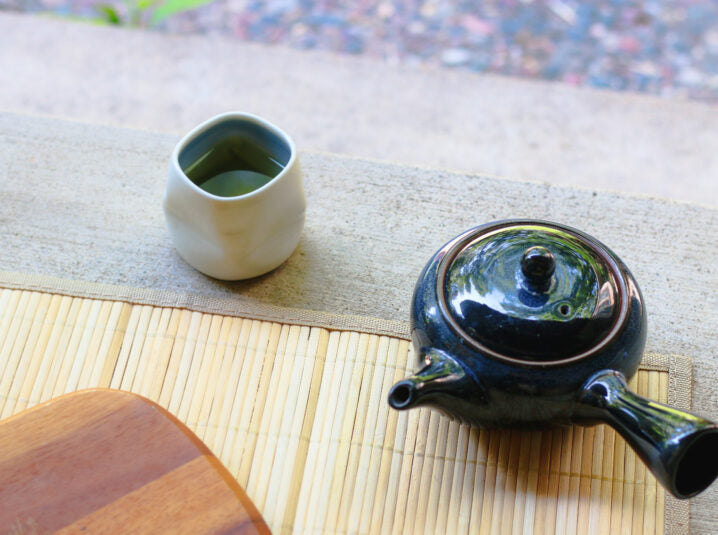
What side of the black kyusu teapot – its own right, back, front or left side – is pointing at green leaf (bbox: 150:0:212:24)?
right

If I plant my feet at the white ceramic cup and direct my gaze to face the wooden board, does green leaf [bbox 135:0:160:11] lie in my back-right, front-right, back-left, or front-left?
back-right

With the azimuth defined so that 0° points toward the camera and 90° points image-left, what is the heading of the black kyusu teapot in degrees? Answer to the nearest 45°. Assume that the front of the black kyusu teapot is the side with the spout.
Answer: approximately 45°

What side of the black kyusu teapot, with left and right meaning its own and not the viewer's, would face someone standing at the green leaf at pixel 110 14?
right
